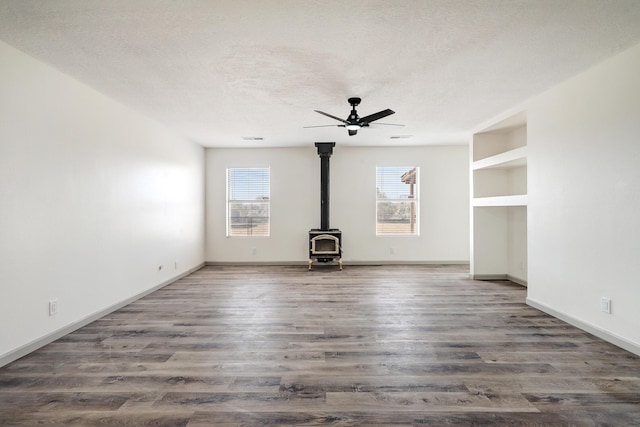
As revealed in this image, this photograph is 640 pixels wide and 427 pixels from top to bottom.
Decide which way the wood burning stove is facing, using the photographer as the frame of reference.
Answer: facing the viewer

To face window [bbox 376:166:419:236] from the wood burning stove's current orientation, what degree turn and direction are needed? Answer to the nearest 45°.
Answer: approximately 90° to its left
